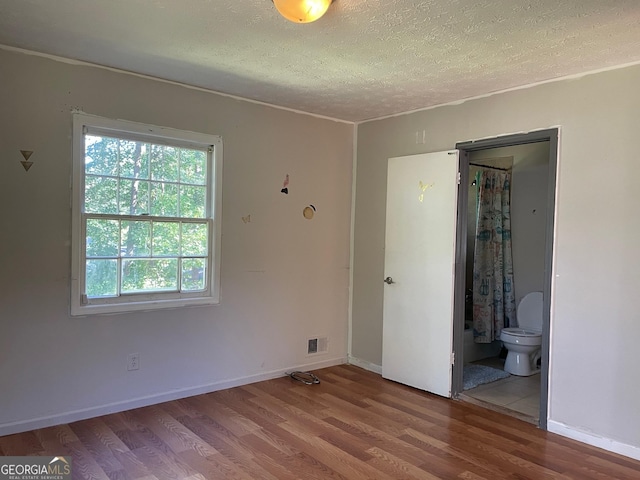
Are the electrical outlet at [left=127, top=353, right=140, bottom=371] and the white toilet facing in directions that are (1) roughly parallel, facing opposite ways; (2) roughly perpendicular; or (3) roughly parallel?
roughly perpendicular

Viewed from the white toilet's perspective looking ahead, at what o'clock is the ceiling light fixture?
The ceiling light fixture is roughly at 11 o'clock from the white toilet.

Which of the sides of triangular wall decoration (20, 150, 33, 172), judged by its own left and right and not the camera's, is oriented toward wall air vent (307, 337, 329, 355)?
left

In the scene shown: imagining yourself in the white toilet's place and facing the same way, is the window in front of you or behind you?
in front

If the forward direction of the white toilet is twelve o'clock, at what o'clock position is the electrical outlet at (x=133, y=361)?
The electrical outlet is roughly at 12 o'clock from the white toilet.

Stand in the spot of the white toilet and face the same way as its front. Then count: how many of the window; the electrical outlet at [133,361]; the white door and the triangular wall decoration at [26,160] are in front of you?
4
